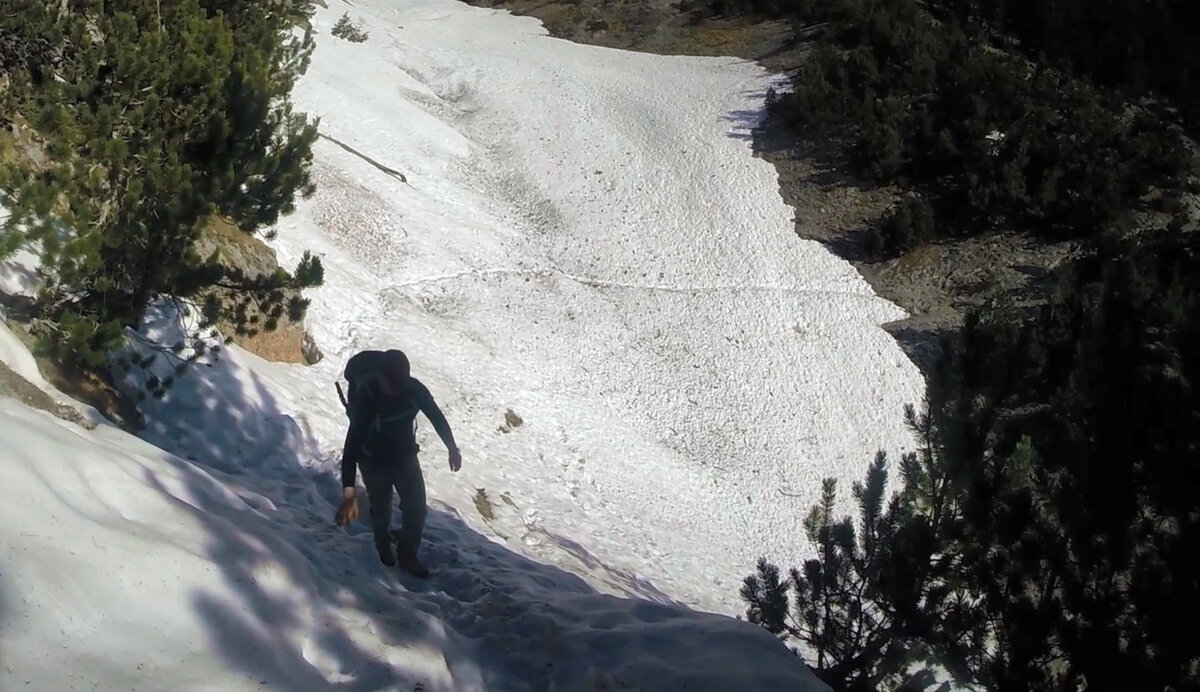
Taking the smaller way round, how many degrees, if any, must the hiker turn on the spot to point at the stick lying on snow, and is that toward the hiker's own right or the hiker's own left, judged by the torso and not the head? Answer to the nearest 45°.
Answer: approximately 135° to the hiker's own left
